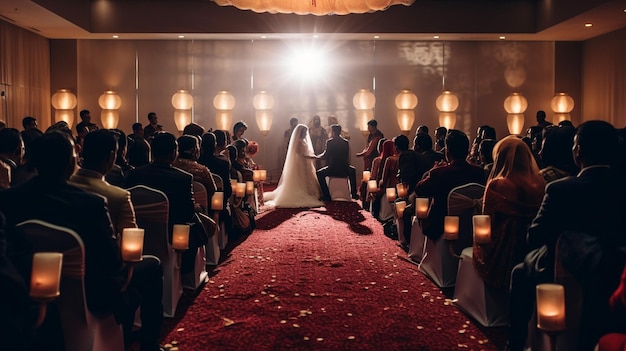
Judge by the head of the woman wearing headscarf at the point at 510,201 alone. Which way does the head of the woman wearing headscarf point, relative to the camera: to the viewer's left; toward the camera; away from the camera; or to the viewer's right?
away from the camera

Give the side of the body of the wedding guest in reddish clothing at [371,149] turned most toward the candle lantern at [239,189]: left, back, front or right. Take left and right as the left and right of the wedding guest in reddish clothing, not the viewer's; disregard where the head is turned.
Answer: front

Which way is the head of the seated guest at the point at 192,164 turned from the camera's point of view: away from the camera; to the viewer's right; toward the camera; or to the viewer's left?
away from the camera

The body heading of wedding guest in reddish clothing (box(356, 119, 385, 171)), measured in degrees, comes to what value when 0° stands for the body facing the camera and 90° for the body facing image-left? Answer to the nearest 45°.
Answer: approximately 90°

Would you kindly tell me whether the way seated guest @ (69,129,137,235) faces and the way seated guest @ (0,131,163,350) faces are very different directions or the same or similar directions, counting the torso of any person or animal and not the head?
same or similar directions

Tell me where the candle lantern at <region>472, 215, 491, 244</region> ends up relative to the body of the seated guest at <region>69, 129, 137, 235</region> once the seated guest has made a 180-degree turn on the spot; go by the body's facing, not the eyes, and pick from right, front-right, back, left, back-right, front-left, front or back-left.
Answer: back-left

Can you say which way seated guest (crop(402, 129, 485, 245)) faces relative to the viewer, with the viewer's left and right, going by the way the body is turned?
facing away from the viewer and to the left of the viewer

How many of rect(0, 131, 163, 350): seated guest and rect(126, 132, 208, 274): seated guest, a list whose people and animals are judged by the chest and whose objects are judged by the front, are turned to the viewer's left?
0

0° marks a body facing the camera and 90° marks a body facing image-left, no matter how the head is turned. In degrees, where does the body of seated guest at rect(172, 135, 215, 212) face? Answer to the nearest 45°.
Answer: approximately 225°

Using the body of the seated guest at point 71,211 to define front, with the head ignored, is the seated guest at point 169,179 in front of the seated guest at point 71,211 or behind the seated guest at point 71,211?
in front

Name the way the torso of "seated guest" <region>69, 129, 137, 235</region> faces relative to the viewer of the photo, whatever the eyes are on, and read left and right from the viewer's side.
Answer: facing away from the viewer and to the right of the viewer

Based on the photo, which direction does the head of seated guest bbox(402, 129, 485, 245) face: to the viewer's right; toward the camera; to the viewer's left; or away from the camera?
away from the camera
